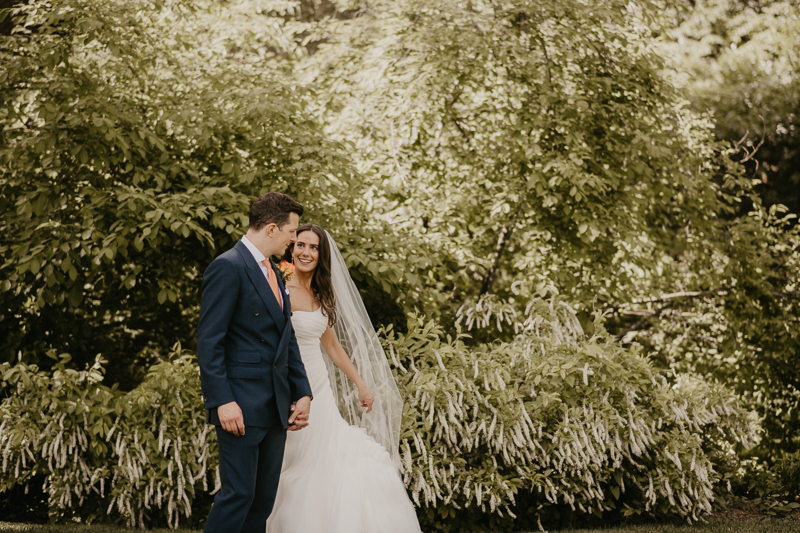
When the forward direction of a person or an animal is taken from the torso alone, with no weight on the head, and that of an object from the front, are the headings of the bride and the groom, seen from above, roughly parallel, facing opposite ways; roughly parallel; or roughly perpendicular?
roughly perpendicular

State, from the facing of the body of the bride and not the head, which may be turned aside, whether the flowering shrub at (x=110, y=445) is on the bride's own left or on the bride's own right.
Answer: on the bride's own right

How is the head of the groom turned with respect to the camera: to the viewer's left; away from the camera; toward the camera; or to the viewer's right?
to the viewer's right

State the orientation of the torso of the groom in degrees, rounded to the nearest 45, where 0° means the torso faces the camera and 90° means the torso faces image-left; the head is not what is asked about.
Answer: approximately 315°

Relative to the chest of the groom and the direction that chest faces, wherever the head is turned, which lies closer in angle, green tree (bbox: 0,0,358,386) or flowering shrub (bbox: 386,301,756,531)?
the flowering shrub

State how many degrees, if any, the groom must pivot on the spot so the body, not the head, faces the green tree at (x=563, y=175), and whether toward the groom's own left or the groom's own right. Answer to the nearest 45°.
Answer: approximately 90° to the groom's own left

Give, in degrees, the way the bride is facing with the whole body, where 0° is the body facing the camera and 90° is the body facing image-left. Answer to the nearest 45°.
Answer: approximately 45°

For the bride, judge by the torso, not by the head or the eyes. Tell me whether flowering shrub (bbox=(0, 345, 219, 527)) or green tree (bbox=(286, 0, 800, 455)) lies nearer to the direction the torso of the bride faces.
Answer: the flowering shrub

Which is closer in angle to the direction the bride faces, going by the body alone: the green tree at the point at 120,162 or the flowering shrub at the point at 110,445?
the flowering shrub

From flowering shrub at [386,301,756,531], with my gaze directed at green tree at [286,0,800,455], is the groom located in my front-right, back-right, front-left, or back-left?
back-left
